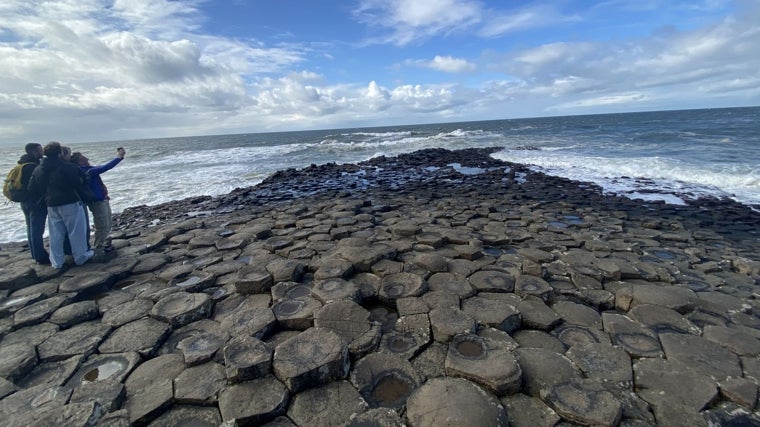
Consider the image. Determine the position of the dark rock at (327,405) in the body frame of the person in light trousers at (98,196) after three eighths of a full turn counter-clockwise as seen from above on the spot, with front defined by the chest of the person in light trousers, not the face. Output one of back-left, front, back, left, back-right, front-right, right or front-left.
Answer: back-left

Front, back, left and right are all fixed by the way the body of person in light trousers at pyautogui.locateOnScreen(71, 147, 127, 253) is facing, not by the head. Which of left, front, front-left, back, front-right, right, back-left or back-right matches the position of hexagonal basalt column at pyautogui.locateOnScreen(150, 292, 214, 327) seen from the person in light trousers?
right

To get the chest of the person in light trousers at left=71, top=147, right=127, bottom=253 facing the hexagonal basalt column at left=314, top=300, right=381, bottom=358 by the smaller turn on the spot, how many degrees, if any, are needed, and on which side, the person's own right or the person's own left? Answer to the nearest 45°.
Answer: approximately 90° to the person's own right

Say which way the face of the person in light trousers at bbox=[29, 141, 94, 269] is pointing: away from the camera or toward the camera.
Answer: away from the camera

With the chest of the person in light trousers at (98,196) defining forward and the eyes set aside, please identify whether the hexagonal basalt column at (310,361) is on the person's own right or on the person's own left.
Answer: on the person's own right

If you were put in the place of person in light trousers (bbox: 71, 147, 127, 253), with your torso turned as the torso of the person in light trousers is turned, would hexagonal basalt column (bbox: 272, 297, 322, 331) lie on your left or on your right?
on your right

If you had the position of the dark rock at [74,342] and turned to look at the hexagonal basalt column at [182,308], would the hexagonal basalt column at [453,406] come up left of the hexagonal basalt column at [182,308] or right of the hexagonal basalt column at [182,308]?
right
